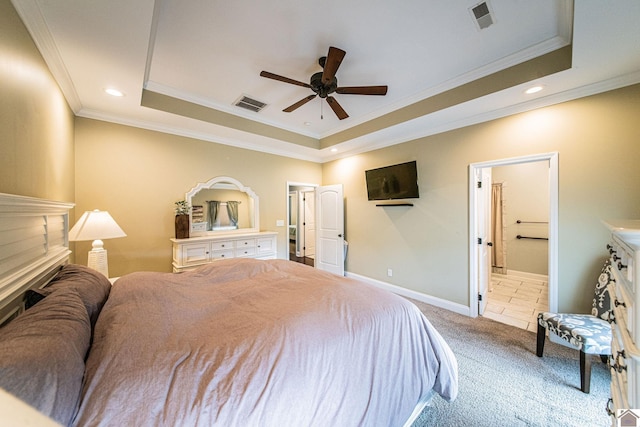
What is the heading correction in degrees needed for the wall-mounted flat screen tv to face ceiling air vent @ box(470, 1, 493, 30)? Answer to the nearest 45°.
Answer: approximately 45° to its left

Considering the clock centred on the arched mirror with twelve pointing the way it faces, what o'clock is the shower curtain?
The shower curtain is roughly at 11 o'clock from the arched mirror.

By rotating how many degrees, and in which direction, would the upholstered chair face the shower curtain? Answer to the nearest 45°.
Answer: approximately 135° to its right

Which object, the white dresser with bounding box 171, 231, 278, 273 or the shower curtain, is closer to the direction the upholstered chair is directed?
the white dresser

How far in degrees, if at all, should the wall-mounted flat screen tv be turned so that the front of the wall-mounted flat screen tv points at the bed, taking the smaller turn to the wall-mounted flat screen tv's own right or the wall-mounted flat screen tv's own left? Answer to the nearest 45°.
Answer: approximately 45° to the wall-mounted flat screen tv's own left

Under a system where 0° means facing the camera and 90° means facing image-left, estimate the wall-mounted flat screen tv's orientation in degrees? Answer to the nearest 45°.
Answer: approximately 45°

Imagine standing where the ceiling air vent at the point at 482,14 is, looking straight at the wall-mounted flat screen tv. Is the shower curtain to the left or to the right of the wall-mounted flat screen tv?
right

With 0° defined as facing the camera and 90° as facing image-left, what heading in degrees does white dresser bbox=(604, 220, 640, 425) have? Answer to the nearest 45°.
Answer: approximately 90°
